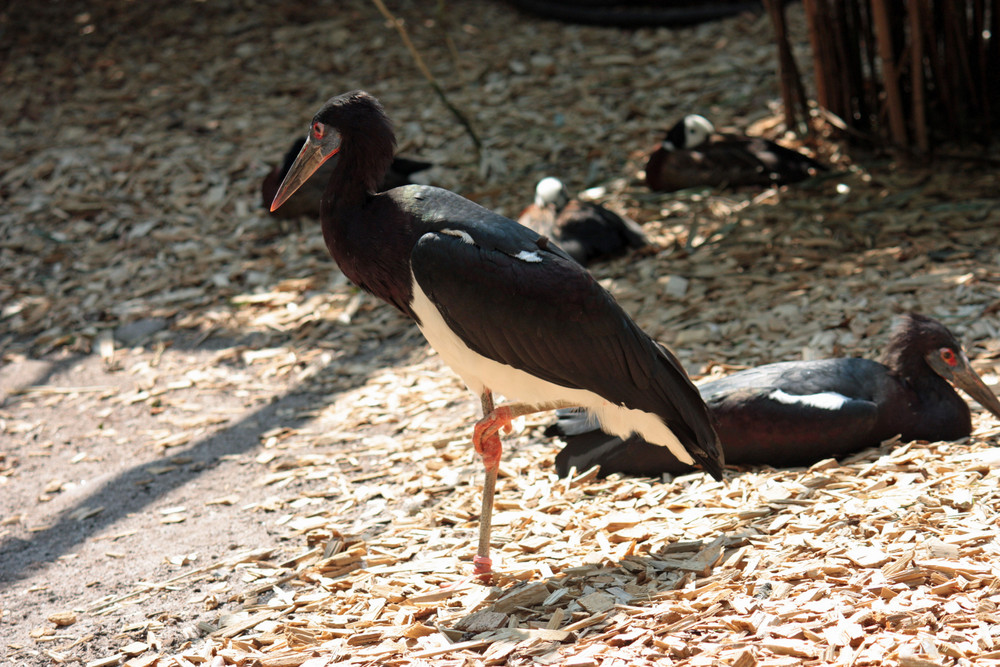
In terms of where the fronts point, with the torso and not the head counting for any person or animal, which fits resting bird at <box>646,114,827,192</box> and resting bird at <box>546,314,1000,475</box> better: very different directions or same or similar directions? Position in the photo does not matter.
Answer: very different directions

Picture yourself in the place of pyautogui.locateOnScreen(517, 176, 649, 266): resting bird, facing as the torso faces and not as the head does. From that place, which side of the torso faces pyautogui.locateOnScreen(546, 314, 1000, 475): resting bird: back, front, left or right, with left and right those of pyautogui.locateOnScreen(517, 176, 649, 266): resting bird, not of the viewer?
left

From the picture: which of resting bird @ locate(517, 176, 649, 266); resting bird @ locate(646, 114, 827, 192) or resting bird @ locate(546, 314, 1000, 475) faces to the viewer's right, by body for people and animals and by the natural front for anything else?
resting bird @ locate(546, 314, 1000, 475)

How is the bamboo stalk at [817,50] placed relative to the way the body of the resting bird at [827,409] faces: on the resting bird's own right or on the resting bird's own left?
on the resting bird's own left

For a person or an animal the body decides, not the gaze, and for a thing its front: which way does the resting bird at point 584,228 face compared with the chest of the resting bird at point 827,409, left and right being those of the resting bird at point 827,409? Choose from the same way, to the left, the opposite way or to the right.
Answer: the opposite way

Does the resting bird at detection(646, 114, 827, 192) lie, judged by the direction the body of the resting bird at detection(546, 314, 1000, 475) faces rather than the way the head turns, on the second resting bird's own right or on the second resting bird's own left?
on the second resting bird's own left

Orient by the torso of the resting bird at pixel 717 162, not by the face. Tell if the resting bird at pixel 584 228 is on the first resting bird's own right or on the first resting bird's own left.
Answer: on the first resting bird's own left

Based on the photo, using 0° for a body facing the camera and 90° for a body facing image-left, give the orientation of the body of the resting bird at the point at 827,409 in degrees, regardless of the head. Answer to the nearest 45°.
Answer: approximately 270°

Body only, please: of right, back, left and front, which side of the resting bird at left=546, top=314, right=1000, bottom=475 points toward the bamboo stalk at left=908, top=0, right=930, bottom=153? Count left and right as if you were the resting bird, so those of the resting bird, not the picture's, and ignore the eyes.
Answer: left

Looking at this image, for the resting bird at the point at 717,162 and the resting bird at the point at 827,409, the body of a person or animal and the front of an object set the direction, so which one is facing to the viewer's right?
the resting bird at the point at 827,409

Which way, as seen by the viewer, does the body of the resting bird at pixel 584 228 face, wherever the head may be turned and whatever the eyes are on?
to the viewer's left

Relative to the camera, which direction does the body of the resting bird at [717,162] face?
to the viewer's left
